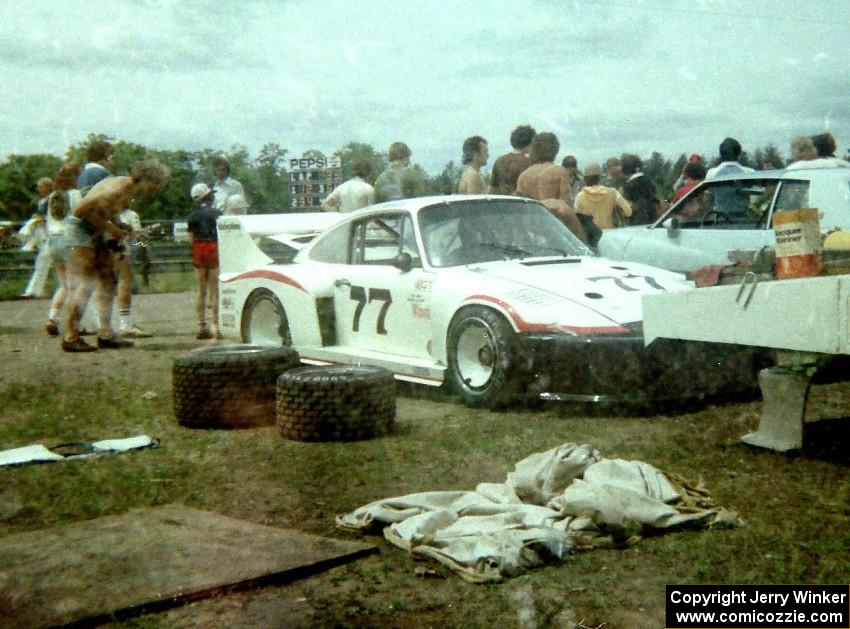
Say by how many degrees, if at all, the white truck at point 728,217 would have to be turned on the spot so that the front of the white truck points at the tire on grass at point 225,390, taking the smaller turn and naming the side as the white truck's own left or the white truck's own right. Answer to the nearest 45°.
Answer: approximately 45° to the white truck's own left

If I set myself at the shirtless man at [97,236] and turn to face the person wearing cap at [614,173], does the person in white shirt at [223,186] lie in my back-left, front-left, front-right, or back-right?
front-left

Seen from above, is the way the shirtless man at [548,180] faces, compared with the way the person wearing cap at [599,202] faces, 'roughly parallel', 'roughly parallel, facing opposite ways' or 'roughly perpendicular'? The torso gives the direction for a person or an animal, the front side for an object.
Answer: roughly parallel

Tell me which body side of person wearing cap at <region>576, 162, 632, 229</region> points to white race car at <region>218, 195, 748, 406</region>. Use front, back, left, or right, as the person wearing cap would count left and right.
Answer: back

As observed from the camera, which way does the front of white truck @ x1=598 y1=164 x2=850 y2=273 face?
facing to the left of the viewer

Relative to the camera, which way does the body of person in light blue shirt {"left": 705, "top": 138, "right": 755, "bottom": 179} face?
away from the camera

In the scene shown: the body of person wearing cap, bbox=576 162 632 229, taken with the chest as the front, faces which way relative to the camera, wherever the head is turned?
away from the camera

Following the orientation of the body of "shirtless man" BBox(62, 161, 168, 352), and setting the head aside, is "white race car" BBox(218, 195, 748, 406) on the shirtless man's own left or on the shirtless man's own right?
on the shirtless man's own right

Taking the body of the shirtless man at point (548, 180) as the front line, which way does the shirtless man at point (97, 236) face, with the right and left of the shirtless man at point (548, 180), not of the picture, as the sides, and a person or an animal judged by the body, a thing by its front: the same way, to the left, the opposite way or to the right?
to the right

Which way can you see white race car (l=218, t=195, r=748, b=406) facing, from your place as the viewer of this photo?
facing the viewer and to the right of the viewer

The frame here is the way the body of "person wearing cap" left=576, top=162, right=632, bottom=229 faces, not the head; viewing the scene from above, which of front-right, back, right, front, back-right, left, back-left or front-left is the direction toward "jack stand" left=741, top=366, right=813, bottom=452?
back

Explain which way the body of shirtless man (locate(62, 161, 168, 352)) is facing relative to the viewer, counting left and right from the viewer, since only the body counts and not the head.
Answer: facing to the right of the viewer

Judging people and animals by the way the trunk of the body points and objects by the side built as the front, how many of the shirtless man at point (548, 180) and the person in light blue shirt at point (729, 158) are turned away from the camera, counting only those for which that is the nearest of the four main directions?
2

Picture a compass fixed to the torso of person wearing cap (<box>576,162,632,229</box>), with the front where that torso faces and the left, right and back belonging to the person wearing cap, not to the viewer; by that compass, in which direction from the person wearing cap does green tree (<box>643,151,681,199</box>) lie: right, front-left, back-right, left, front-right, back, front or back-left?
front

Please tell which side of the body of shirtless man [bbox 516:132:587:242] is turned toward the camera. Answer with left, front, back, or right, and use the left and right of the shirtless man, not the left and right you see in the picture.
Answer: back

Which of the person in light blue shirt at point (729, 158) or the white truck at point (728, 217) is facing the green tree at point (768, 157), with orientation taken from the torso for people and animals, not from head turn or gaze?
the person in light blue shirt

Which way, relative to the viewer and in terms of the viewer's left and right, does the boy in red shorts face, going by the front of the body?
facing away from the viewer
